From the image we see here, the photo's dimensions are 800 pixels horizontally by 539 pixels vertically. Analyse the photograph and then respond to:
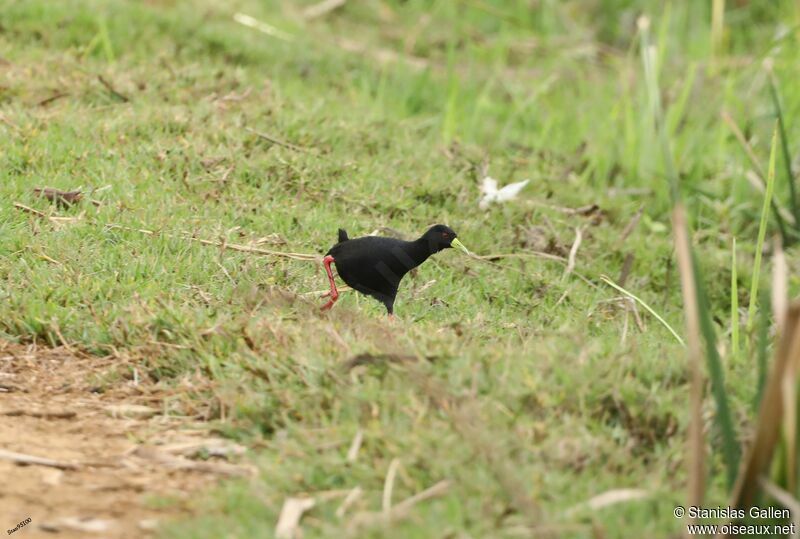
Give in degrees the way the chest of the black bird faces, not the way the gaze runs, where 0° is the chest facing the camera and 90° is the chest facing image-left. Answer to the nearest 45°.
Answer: approximately 270°

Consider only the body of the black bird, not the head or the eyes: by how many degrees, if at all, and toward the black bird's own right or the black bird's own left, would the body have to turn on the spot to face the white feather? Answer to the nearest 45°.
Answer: approximately 90° to the black bird's own left

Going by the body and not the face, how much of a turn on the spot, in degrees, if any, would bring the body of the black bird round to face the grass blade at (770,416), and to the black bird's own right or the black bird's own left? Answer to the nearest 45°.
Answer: approximately 45° to the black bird's own right

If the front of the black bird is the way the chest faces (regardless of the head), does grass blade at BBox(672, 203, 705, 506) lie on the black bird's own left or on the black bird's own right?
on the black bird's own right
